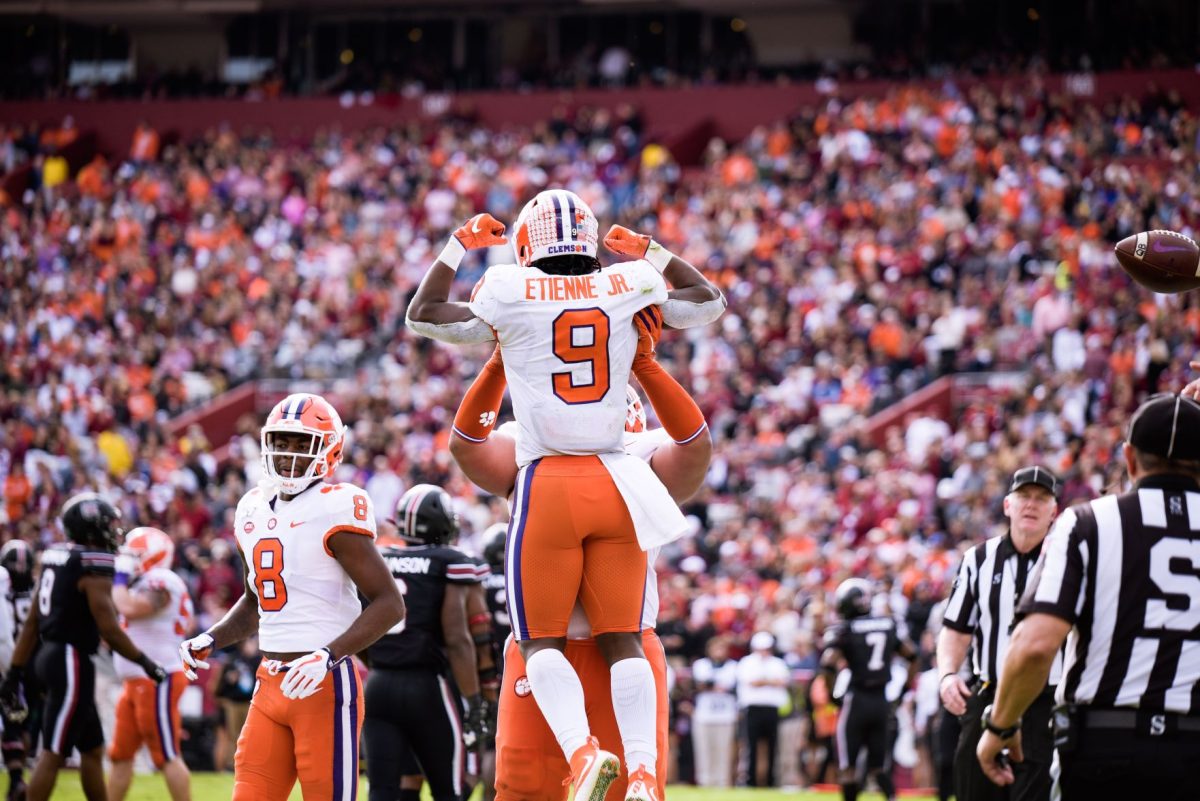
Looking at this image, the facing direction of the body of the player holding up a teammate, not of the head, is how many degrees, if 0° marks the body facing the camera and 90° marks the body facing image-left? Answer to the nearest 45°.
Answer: approximately 0°

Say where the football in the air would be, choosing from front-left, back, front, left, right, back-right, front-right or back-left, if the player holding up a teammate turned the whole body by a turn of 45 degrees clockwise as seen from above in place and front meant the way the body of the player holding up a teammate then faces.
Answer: back-left
